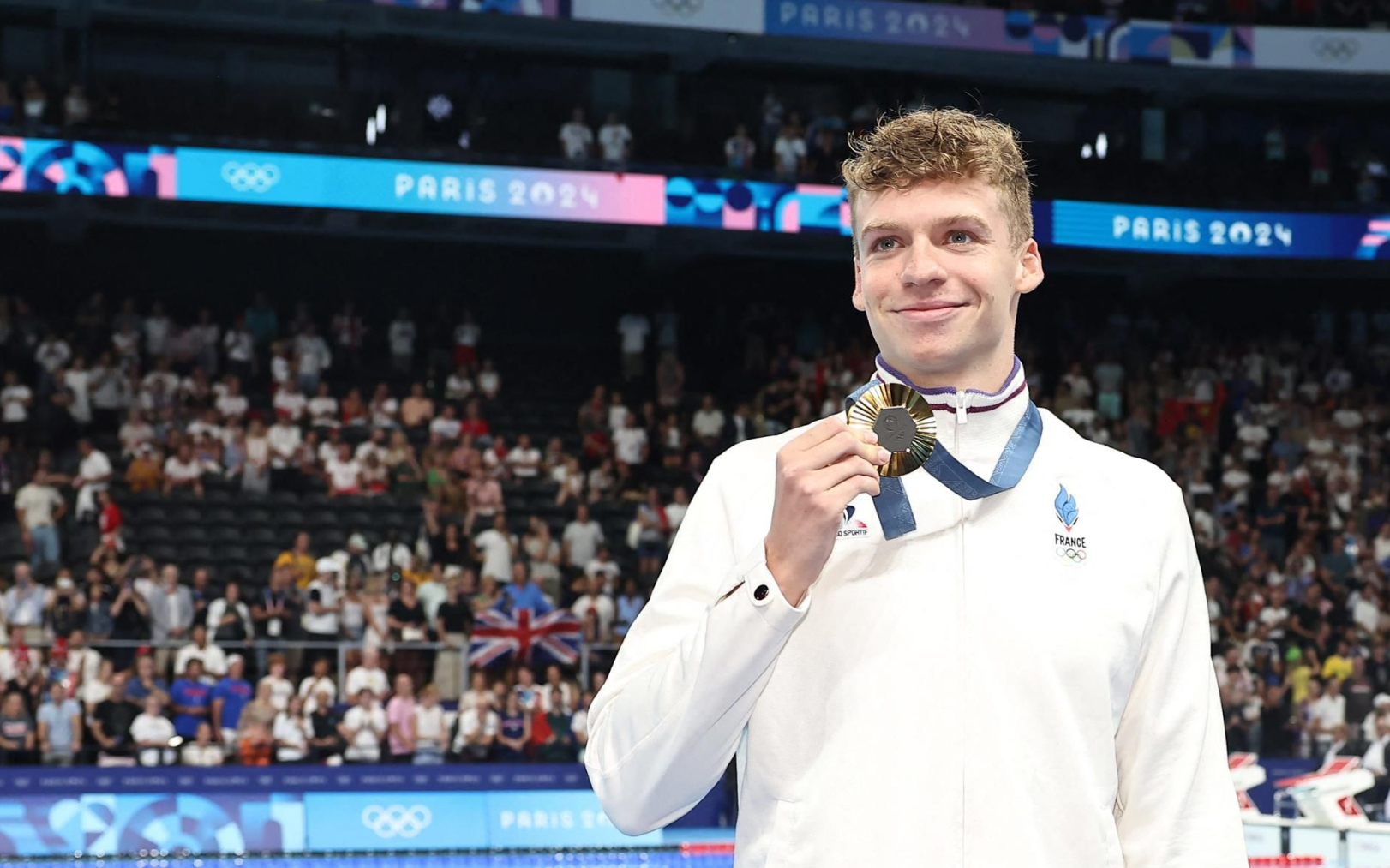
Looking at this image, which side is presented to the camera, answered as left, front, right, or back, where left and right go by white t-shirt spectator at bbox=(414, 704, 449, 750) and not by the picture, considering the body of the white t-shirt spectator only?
front

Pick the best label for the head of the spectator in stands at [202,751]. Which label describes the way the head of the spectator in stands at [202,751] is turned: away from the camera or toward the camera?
toward the camera

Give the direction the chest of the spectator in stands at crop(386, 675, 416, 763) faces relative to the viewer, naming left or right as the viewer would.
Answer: facing the viewer and to the right of the viewer

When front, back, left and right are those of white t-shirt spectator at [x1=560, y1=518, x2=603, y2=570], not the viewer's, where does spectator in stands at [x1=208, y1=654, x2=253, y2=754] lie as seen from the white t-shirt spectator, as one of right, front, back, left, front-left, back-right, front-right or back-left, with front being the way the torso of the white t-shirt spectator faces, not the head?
front-right

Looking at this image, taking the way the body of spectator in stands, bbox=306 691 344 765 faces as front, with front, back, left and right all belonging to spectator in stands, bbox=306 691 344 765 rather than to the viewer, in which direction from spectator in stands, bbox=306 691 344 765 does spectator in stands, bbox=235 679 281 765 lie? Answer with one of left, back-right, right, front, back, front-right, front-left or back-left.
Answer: right

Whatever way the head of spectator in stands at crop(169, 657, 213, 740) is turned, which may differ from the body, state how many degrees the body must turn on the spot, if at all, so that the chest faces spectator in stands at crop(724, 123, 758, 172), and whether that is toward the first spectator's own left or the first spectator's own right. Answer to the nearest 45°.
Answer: approximately 135° to the first spectator's own left

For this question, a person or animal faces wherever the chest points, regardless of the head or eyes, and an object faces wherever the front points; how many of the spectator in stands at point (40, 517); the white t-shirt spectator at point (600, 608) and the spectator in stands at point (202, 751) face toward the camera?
3

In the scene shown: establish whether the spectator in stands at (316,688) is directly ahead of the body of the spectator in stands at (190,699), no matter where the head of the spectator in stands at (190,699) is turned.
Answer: no

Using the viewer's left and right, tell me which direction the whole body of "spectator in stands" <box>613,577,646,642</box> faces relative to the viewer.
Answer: facing the viewer

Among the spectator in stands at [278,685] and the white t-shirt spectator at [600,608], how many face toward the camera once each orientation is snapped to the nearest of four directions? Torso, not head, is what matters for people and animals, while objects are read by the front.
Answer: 2

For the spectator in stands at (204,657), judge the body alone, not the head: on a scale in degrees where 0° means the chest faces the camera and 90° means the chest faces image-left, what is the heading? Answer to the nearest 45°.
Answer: approximately 0°

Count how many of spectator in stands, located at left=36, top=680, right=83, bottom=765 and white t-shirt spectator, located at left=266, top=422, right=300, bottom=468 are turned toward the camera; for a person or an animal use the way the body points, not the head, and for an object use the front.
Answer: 2

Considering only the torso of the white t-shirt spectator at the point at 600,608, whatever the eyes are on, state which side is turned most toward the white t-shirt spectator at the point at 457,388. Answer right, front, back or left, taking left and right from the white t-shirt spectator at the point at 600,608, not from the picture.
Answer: back

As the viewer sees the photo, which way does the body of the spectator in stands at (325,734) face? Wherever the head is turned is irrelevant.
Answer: toward the camera

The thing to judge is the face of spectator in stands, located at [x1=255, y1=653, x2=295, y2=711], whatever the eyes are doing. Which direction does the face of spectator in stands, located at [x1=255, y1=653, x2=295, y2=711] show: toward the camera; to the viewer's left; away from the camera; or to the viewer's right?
toward the camera

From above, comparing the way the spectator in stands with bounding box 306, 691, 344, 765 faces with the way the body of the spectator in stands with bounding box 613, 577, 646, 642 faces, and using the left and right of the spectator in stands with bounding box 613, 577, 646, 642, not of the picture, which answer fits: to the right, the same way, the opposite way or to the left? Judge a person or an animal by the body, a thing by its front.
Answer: the same way

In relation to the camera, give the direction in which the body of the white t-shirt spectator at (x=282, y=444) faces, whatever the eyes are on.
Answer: toward the camera

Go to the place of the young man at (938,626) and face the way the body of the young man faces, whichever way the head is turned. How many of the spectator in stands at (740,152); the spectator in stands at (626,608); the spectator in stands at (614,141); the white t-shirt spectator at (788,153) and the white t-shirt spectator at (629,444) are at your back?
5

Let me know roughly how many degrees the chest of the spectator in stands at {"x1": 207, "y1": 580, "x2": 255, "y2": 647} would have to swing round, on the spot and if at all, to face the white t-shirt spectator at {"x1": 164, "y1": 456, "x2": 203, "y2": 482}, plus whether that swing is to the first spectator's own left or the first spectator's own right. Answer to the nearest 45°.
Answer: approximately 180°

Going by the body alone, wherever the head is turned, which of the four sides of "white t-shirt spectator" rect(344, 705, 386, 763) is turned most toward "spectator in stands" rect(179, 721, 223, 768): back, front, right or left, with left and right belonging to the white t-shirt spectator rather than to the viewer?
right
